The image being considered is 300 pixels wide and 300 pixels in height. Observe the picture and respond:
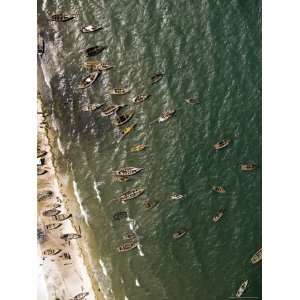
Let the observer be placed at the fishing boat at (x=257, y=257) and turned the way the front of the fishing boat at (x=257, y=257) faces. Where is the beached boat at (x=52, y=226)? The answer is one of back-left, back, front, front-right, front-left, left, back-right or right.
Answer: back-left

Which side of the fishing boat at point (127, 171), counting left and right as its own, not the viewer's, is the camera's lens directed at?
right

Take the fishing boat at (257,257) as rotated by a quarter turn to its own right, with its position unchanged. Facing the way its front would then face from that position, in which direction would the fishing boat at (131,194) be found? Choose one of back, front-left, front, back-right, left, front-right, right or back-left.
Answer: back-right

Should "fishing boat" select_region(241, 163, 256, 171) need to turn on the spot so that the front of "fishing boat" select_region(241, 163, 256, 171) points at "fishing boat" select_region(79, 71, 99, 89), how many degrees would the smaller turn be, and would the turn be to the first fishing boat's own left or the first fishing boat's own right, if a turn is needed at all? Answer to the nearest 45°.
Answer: approximately 180°

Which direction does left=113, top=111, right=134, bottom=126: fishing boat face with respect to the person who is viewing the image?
facing away from the viewer and to the right of the viewer

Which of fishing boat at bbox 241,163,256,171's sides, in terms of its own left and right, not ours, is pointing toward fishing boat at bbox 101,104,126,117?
back

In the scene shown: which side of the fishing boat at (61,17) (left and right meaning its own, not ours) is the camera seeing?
right

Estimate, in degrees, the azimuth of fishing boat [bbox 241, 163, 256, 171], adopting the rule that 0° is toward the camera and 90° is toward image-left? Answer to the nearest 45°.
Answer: approximately 270°

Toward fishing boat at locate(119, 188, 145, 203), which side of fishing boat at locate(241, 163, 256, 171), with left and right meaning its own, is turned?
back
